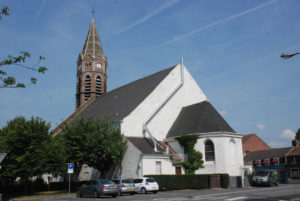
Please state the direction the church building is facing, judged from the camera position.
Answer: facing away from the viewer and to the left of the viewer
